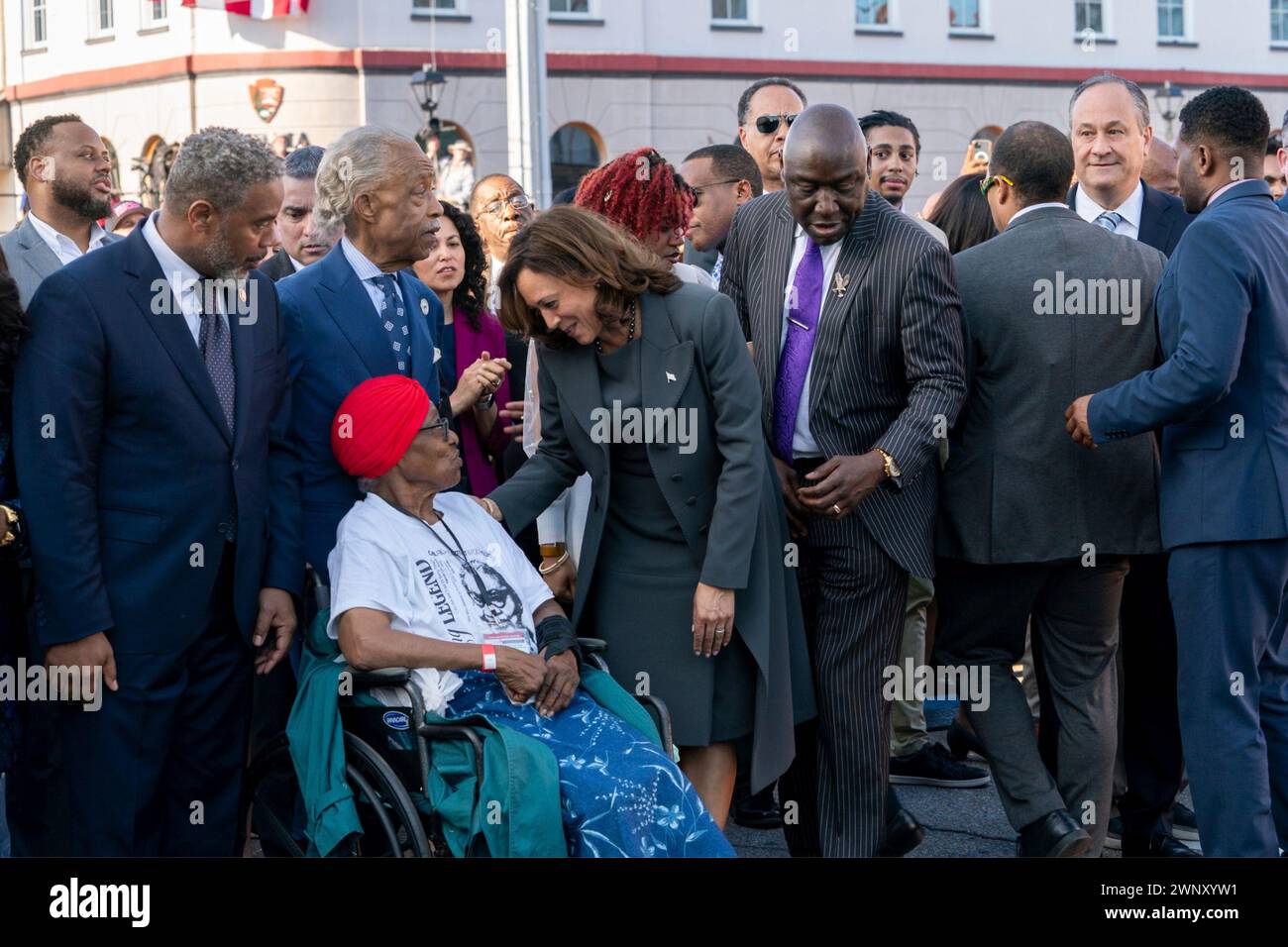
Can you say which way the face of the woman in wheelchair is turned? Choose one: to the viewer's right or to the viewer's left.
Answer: to the viewer's right

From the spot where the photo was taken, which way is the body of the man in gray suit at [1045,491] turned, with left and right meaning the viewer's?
facing away from the viewer

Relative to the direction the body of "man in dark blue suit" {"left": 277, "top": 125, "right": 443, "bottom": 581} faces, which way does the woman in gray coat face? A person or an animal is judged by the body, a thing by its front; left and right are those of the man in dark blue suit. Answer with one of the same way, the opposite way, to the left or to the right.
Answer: to the right

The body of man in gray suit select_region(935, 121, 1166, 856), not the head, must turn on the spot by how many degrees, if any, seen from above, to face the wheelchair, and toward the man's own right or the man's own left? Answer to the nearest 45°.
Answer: approximately 135° to the man's own left

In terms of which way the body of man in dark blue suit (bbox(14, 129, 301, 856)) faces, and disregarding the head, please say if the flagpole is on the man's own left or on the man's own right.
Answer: on the man's own left

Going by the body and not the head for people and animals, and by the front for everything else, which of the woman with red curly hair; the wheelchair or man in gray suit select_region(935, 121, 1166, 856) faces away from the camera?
the man in gray suit

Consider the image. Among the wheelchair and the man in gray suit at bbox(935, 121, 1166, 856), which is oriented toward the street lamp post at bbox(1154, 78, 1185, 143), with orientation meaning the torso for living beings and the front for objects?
the man in gray suit

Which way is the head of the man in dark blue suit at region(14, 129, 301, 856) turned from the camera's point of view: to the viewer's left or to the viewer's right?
to the viewer's right

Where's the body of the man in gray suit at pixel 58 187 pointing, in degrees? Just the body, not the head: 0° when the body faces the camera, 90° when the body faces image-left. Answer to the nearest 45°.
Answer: approximately 315°

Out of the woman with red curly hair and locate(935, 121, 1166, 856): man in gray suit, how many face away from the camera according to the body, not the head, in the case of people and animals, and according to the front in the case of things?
1

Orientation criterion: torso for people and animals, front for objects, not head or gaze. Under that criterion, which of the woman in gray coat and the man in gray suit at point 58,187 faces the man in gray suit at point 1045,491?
the man in gray suit at point 58,187

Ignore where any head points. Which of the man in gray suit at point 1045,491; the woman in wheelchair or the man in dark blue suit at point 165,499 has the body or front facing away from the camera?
the man in gray suit
